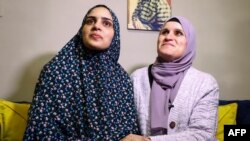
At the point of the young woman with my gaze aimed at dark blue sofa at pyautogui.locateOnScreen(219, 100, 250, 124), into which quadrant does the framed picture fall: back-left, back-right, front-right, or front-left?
front-left

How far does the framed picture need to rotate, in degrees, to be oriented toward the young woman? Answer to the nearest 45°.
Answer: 0° — it already faces them

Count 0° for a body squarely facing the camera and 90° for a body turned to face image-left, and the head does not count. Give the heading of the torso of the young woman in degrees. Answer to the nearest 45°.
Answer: approximately 0°

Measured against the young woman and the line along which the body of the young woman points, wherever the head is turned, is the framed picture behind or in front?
behind

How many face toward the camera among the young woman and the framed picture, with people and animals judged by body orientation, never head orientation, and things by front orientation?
2

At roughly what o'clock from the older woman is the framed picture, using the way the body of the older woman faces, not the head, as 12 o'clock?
The framed picture is roughly at 4 o'clock from the older woman.

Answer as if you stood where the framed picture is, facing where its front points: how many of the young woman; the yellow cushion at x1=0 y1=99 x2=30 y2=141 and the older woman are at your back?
0

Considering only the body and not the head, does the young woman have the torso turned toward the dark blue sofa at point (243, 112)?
no

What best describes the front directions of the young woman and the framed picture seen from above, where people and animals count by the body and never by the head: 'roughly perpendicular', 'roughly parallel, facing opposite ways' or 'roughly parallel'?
roughly parallel

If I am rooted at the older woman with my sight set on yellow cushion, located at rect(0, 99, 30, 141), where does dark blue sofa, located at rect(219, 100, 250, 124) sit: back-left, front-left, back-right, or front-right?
back-right
